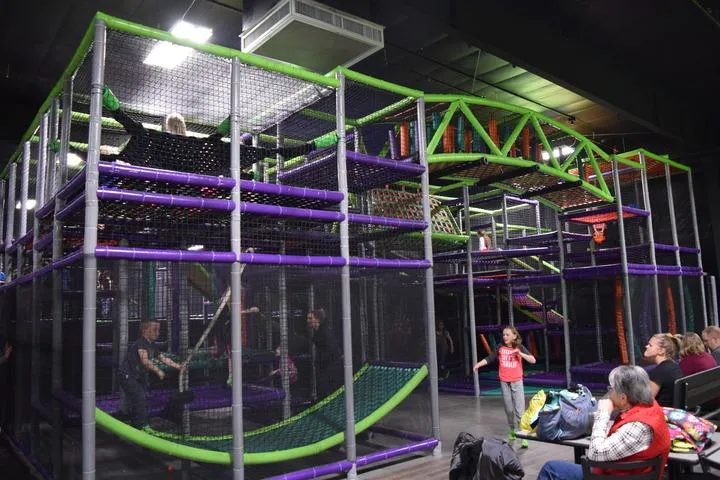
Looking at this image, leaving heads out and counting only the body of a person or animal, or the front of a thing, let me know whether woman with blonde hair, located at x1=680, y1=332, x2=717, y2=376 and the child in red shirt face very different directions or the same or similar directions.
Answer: very different directions

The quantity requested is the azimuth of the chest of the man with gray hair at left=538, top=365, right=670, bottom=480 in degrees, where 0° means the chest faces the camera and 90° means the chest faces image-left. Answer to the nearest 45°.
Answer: approximately 90°

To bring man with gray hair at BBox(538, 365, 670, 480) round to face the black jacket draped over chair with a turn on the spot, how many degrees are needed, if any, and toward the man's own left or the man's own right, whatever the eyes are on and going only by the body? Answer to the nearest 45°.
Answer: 0° — they already face it

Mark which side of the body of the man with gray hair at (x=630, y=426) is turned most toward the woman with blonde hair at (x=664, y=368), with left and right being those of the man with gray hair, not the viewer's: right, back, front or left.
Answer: right
